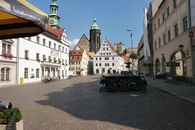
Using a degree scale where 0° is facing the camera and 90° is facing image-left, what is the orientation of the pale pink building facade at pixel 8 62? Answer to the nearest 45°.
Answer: approximately 315°

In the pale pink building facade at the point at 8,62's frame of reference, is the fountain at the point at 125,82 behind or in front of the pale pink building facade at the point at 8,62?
in front
